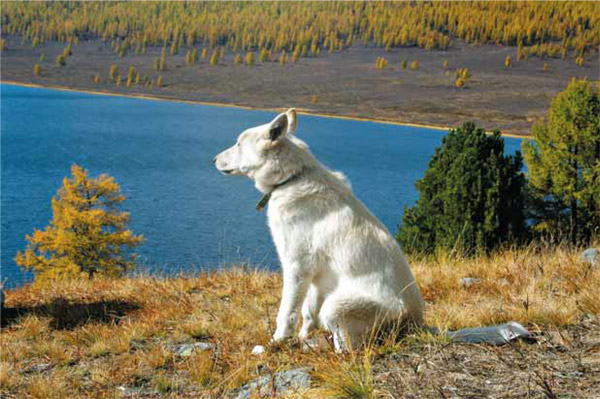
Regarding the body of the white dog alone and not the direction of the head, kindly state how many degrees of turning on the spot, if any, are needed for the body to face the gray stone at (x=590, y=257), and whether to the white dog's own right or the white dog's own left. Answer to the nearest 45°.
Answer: approximately 135° to the white dog's own right

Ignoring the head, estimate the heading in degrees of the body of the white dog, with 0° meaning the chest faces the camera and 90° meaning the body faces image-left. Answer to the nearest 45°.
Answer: approximately 90°

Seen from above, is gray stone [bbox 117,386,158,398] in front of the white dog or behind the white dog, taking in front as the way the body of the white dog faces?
in front

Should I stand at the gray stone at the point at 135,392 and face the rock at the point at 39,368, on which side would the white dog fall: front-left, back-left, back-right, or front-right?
back-right

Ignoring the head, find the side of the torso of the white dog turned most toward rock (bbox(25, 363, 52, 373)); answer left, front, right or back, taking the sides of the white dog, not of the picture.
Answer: front

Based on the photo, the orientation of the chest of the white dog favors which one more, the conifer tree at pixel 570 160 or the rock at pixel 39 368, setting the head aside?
the rock

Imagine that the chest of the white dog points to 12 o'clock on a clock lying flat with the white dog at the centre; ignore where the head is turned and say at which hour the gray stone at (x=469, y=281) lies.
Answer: The gray stone is roughly at 4 o'clock from the white dog.

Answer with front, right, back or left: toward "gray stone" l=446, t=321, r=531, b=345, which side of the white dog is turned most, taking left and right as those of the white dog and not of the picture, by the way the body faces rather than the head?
back

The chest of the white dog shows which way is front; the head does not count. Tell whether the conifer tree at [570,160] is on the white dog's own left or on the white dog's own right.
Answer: on the white dog's own right
